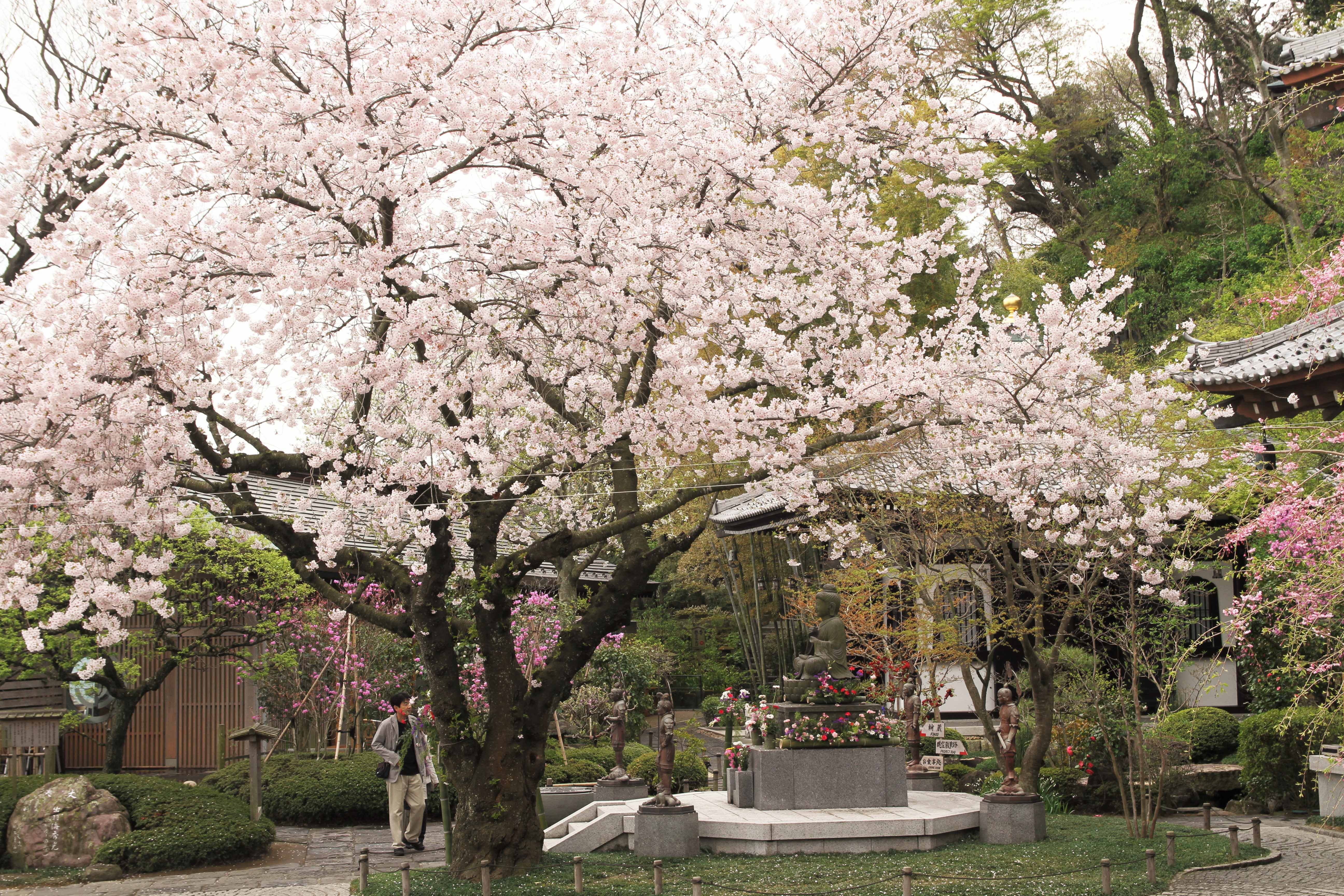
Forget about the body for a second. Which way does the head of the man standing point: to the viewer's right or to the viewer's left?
to the viewer's right

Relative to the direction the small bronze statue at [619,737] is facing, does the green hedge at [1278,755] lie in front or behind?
behind

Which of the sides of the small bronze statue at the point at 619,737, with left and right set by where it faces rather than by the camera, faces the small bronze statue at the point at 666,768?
left

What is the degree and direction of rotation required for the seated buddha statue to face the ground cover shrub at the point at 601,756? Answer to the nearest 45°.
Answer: approximately 45° to its right

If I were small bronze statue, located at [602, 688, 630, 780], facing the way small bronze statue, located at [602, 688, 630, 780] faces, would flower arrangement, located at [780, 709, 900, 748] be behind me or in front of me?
behind
